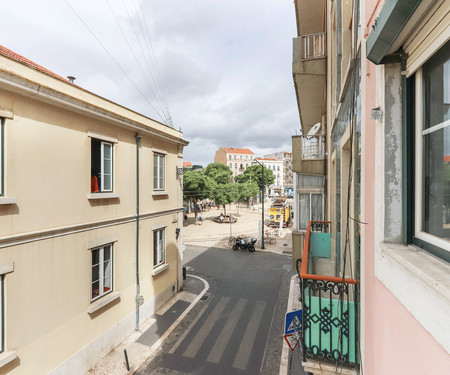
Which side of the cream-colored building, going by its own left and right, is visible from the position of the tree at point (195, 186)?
left

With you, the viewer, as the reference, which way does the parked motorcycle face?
facing to the left of the viewer

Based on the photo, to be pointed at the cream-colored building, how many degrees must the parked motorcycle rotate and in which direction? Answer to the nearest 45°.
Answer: approximately 90° to its left

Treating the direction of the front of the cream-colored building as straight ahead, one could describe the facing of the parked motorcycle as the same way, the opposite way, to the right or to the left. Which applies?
the opposite way

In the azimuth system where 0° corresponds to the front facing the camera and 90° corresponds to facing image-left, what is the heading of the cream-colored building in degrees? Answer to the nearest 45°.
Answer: approximately 315°

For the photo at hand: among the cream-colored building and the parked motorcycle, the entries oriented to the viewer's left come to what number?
1

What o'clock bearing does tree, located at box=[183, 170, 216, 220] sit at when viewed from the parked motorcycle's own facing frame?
The tree is roughly at 2 o'clock from the parked motorcycle.

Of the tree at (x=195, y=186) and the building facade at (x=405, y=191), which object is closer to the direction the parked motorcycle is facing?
the tree

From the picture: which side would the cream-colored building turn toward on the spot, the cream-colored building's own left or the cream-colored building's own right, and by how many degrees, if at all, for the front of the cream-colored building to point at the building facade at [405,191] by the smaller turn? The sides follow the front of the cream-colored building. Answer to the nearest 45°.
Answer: approximately 45° to the cream-colored building's own right
